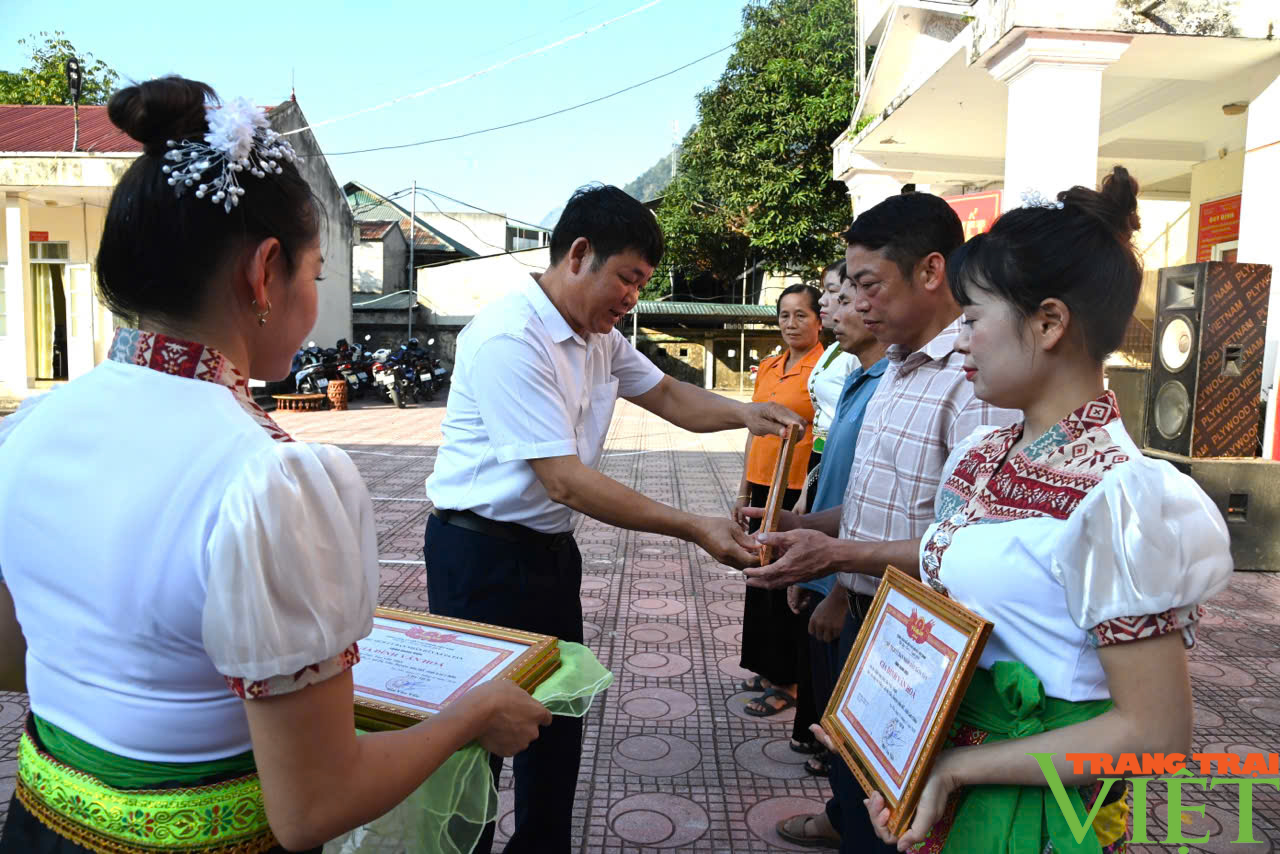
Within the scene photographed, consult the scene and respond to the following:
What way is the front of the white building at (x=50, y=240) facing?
toward the camera

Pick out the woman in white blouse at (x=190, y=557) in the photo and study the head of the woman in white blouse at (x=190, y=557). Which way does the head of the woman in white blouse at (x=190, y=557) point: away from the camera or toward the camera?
away from the camera

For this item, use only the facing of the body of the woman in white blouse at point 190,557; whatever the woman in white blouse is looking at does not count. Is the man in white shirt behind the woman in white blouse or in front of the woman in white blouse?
in front

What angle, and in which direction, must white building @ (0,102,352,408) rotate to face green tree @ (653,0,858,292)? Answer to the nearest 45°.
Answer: approximately 90° to its left

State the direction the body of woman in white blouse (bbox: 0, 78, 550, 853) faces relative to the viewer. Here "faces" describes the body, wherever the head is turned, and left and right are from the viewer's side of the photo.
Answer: facing away from the viewer and to the right of the viewer

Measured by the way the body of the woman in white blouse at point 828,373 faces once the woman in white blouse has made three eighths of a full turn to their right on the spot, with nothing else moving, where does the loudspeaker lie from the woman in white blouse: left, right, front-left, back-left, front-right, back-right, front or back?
front-right

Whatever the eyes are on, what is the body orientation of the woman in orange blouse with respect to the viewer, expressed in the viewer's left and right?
facing the viewer and to the left of the viewer

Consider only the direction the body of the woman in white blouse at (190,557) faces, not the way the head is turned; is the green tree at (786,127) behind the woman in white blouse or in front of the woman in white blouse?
in front

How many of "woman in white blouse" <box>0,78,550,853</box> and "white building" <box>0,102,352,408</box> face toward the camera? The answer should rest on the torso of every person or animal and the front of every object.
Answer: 1

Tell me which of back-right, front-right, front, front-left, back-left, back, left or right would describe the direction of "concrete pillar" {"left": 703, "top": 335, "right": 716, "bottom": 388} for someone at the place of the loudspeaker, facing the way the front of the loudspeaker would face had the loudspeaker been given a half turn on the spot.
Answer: left

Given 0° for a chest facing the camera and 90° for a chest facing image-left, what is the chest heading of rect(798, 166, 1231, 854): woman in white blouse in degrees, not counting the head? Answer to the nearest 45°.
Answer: approximately 45°

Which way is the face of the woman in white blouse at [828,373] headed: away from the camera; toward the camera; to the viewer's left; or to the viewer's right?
to the viewer's left

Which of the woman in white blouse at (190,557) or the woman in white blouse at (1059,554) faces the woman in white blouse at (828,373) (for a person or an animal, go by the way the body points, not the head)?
the woman in white blouse at (190,557)
